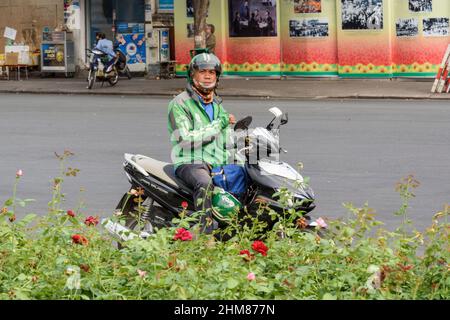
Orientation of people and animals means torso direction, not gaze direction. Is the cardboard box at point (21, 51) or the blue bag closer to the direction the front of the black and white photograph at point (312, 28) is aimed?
the blue bag

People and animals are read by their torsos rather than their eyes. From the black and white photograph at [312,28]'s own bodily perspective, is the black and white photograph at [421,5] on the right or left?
on its left

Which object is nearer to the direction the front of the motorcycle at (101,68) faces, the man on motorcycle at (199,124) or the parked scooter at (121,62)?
the man on motorcycle

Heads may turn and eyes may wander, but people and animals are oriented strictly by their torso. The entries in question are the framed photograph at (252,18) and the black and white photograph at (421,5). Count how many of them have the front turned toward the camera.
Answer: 2

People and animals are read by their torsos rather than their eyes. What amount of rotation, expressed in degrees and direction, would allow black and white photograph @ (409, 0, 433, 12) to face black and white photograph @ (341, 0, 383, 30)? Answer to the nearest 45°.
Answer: approximately 135° to its right

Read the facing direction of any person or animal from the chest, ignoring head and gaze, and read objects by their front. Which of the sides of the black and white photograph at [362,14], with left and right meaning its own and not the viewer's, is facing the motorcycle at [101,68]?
right

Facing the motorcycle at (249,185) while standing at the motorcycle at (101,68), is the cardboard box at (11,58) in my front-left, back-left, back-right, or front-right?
back-right

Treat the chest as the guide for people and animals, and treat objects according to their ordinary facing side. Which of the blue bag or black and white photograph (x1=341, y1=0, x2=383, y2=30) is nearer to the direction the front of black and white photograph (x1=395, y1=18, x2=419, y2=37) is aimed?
the blue bag
